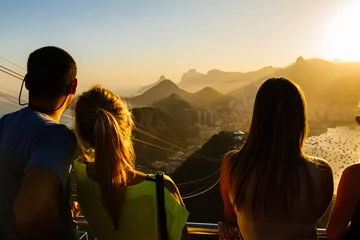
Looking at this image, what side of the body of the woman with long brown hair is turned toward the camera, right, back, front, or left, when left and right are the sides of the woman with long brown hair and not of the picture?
back

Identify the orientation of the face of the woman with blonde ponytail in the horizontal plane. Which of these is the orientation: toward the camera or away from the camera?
away from the camera

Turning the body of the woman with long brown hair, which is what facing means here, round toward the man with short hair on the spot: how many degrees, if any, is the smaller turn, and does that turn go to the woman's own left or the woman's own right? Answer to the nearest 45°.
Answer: approximately 135° to the woman's own left

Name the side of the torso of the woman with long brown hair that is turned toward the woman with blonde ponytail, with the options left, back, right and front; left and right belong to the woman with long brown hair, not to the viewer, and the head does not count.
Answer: left

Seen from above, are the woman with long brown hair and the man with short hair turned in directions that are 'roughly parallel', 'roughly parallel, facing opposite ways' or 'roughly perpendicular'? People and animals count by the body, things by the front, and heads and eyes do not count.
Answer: roughly parallel

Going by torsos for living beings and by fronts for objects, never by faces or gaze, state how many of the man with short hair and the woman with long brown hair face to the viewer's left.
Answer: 0

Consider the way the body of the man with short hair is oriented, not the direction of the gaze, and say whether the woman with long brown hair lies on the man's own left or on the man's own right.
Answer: on the man's own right

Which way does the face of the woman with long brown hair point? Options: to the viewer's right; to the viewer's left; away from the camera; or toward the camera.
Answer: away from the camera

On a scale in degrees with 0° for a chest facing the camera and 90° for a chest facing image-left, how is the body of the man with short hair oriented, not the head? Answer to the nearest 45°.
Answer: approximately 225°

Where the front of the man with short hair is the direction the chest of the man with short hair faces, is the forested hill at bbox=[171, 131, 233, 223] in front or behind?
in front
